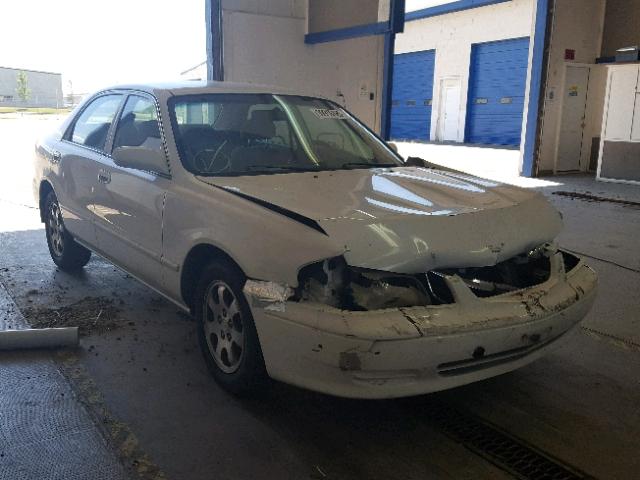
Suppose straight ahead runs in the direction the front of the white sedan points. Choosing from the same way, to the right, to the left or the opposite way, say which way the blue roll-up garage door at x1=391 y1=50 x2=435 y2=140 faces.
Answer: to the right

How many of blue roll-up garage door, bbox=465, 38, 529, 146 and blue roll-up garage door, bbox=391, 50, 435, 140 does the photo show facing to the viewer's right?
0

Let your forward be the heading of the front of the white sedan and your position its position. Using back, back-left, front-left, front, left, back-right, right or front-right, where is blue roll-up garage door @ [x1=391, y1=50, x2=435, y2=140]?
back-left

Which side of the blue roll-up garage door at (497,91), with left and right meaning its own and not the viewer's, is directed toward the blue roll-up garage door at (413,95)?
right

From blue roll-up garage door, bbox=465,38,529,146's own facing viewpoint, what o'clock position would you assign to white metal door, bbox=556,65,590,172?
The white metal door is roughly at 10 o'clock from the blue roll-up garage door.

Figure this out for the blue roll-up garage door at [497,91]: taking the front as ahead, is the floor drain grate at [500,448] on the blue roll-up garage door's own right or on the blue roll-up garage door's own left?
on the blue roll-up garage door's own left

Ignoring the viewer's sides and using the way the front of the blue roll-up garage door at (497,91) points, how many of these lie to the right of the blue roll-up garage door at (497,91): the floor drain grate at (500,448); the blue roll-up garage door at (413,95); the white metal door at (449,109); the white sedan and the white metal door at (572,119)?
2

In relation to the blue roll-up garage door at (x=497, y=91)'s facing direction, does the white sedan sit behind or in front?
in front

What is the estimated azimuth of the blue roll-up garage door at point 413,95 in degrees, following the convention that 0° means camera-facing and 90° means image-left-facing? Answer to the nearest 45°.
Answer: approximately 45°

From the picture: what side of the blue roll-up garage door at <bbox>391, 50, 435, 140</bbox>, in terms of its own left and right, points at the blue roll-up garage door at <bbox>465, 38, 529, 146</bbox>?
left

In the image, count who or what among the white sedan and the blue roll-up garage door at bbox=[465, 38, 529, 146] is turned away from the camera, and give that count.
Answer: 0

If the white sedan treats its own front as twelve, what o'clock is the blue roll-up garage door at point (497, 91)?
The blue roll-up garage door is roughly at 8 o'clock from the white sedan.

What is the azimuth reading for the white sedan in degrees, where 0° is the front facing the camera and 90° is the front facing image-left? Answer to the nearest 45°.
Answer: approximately 315°

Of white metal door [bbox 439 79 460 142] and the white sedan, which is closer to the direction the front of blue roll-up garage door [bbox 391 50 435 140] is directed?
the white sedan

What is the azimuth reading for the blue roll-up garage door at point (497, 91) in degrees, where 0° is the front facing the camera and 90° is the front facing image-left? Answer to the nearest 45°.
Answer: approximately 45°
